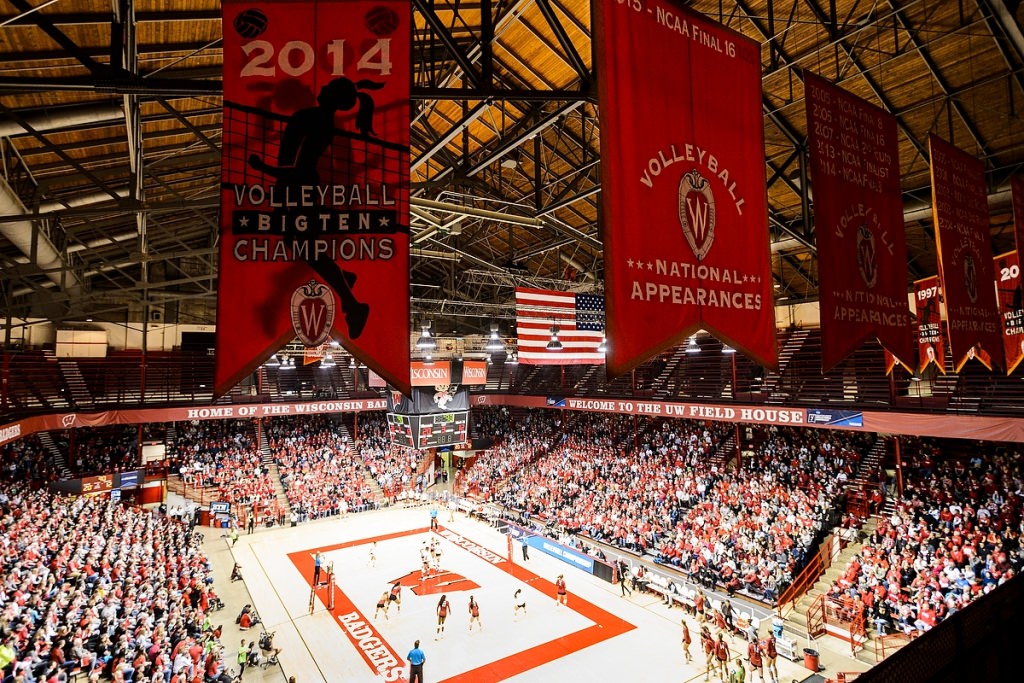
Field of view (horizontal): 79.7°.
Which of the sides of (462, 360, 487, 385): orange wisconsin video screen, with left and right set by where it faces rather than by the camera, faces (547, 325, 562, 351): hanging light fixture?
front

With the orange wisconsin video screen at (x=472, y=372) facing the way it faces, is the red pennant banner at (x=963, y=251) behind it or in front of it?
in front

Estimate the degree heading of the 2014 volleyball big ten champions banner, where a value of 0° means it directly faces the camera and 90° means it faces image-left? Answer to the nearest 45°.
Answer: approximately 0°

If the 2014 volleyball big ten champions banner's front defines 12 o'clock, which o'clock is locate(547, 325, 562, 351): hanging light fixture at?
The hanging light fixture is roughly at 7 o'clock from the 2014 volleyball big ten champions banner.

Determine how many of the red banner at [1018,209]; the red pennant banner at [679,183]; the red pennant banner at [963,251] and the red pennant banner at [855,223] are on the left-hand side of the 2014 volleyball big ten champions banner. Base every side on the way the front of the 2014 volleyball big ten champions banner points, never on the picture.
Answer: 4

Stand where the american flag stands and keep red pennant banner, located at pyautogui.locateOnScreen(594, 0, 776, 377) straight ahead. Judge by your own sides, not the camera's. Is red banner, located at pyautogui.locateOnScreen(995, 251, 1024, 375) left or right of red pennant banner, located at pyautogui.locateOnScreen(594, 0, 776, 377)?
left

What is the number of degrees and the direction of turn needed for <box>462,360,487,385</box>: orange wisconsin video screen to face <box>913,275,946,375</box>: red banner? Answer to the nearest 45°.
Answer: approximately 45° to its left

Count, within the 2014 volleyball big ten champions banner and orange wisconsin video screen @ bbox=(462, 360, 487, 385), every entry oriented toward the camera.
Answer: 2

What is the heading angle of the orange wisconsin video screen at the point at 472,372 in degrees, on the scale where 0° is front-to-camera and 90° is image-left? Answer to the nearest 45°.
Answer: approximately 0°

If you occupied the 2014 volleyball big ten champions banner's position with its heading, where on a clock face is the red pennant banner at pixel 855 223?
The red pennant banner is roughly at 9 o'clock from the 2014 volleyball big ten champions banner.
